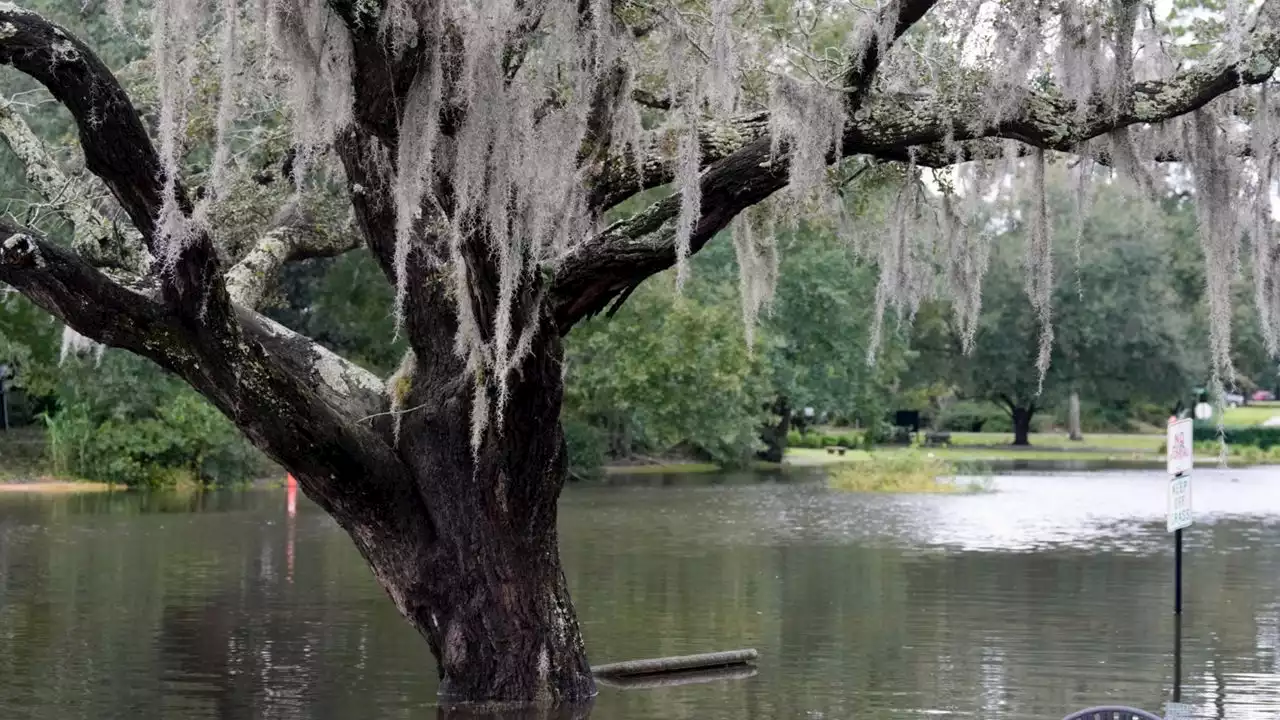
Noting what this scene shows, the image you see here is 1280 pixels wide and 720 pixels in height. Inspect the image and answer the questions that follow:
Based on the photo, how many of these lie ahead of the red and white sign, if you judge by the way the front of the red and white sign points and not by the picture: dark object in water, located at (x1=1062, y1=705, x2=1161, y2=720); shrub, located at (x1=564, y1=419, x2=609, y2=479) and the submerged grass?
1

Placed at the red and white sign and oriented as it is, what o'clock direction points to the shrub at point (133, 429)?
The shrub is roughly at 4 o'clock from the red and white sign.

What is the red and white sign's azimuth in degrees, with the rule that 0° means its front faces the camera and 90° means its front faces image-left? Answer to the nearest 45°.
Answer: approximately 0°

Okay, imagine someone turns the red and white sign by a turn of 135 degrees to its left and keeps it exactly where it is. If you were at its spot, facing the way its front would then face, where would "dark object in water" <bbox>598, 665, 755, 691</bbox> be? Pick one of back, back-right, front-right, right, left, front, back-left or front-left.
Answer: back

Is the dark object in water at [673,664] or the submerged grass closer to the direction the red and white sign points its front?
the dark object in water

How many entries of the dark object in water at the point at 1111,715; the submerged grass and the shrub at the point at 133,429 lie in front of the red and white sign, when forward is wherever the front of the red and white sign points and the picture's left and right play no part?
1

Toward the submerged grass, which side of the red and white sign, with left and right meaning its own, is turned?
back

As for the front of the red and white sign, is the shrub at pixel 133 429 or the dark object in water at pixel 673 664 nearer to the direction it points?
the dark object in water

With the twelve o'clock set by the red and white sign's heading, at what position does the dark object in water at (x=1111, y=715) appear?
The dark object in water is roughly at 12 o'clock from the red and white sign.
